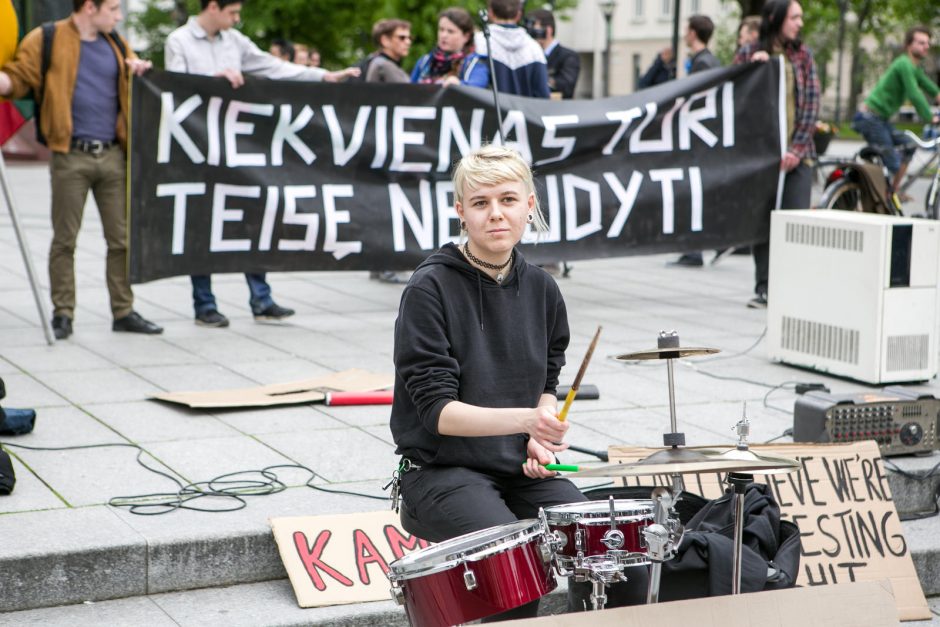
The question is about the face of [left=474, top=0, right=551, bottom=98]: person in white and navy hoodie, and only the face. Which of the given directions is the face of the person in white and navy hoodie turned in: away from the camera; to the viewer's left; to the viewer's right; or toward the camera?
away from the camera

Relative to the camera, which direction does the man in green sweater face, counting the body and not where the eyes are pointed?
to the viewer's right

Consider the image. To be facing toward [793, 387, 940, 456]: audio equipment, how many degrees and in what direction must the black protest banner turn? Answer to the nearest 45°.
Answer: approximately 45° to its left

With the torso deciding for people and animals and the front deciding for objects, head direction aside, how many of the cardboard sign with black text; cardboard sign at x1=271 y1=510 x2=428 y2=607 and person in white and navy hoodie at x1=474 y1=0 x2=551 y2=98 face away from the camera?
1

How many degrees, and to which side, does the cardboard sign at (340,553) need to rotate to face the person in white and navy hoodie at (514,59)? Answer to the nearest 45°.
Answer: approximately 180°

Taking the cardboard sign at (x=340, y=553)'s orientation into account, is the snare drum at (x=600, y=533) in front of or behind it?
in front

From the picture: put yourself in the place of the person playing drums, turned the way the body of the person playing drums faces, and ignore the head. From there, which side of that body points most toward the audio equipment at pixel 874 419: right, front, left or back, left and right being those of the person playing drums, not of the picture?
left

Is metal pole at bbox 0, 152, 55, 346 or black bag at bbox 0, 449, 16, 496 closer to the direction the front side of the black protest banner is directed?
the black bag

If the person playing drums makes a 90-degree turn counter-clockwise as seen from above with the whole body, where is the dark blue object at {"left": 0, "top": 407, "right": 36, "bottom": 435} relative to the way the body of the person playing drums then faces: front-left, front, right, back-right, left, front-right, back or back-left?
left

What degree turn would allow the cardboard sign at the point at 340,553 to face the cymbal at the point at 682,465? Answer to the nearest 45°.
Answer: approximately 45° to its left

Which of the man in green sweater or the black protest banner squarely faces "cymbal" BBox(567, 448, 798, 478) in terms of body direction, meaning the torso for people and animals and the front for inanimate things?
the black protest banner
